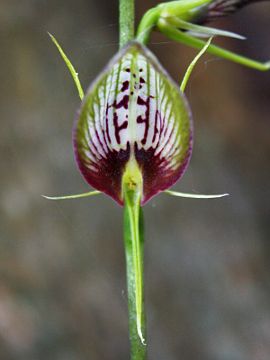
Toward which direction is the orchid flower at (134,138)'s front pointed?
toward the camera
